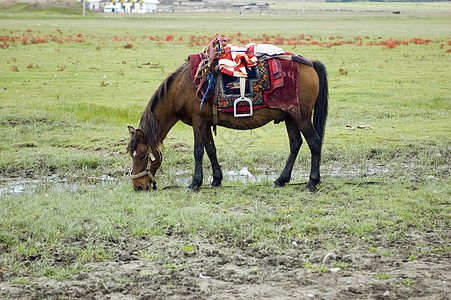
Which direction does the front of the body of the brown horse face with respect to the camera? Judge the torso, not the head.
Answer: to the viewer's left
